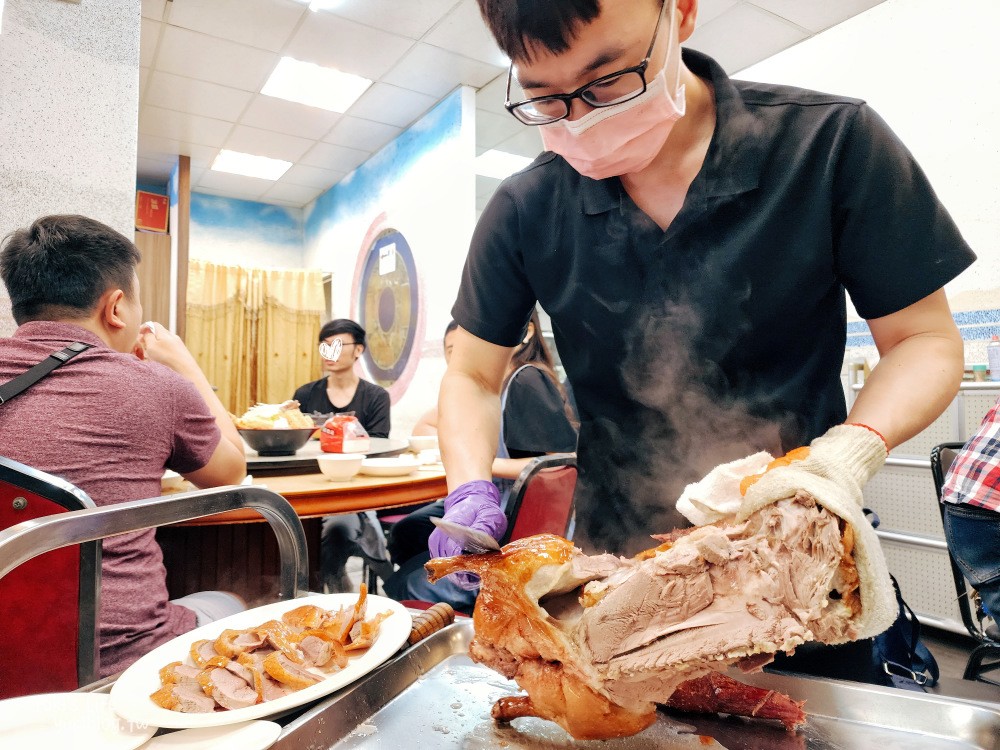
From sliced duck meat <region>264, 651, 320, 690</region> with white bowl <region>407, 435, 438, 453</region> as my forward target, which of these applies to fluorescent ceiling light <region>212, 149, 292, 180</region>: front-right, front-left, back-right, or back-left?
front-left

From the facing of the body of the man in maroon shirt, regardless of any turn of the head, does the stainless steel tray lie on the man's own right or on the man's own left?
on the man's own right

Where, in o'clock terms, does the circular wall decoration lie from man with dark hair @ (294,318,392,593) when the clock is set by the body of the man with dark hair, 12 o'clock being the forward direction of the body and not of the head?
The circular wall decoration is roughly at 5 o'clock from the man with dark hair.

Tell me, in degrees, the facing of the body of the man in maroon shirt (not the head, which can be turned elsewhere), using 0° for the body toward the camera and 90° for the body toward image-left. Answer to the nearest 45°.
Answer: approximately 225°

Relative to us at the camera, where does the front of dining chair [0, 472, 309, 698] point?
facing away from the viewer and to the right of the viewer

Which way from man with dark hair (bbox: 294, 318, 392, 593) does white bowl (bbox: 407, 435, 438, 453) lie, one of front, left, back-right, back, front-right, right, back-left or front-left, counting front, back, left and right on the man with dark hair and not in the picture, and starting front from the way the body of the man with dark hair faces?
front-left

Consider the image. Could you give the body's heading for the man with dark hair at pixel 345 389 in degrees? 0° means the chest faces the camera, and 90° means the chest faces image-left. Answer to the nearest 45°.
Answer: approximately 45°

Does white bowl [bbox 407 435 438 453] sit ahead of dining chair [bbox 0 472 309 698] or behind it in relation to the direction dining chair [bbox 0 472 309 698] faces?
ahead

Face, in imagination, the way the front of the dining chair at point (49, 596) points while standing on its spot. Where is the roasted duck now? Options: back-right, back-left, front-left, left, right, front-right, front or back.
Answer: right

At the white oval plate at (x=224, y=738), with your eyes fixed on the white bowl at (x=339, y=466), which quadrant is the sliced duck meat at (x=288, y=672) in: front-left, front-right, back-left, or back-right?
front-right

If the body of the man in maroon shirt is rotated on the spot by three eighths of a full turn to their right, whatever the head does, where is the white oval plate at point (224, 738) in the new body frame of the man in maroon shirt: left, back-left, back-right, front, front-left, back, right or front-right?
front

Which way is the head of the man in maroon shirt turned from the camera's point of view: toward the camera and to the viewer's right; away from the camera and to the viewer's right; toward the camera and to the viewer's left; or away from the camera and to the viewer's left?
away from the camera and to the viewer's right

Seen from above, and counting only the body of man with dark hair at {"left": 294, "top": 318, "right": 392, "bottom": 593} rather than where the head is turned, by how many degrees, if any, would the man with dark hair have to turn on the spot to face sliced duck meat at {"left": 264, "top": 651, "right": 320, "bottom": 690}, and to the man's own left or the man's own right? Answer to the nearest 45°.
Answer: approximately 45° to the man's own left

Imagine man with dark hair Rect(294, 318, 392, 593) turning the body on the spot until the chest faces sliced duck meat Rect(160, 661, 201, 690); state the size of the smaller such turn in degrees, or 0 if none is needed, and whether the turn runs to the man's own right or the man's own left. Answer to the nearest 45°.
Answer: approximately 45° to the man's own left

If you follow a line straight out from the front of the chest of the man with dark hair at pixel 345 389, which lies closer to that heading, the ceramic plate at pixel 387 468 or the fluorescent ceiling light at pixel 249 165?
the ceramic plate

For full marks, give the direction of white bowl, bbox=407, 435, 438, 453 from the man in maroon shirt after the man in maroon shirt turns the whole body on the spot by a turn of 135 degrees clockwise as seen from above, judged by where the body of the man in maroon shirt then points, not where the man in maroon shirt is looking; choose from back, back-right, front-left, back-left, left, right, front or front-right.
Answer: back-left

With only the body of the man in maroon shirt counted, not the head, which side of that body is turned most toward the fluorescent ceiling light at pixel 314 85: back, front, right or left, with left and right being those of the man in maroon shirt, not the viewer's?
front

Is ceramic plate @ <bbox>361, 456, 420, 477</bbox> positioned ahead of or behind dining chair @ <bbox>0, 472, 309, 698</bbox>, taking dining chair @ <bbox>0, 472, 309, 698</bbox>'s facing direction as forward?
ahead
